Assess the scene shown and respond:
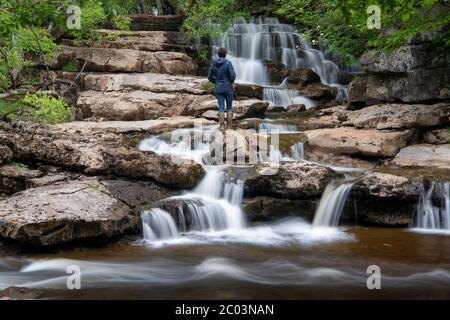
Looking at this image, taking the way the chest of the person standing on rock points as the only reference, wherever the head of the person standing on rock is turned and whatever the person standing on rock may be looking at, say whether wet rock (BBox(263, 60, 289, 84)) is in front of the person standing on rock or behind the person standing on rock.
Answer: in front

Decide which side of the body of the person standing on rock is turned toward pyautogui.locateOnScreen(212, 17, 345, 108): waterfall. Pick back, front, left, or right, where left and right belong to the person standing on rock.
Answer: front

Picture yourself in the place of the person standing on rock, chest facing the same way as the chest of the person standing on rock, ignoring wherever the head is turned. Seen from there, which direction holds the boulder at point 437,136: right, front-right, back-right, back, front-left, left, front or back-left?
right

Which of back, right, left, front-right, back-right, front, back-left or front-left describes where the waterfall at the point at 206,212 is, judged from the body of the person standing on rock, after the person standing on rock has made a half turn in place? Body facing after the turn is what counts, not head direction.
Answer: front

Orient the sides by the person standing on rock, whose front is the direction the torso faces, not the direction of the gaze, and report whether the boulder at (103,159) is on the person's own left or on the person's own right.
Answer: on the person's own left

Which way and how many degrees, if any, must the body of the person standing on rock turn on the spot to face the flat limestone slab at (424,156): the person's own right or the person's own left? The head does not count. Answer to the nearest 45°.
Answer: approximately 90° to the person's own right

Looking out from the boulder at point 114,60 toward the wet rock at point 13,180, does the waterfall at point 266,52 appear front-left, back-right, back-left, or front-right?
back-left

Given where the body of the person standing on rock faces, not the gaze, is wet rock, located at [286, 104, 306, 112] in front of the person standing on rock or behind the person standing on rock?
in front

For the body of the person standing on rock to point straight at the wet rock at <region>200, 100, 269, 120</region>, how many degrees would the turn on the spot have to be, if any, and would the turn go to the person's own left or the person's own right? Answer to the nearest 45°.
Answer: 0° — they already face it

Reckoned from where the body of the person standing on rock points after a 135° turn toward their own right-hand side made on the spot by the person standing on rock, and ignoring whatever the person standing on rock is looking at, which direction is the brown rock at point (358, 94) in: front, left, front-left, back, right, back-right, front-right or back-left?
left

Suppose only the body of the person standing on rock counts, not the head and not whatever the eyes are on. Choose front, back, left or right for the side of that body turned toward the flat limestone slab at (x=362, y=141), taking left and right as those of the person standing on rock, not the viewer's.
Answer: right

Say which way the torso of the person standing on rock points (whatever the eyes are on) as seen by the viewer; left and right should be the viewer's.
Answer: facing away from the viewer

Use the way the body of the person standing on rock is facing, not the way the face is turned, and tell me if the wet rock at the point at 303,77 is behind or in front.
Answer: in front
